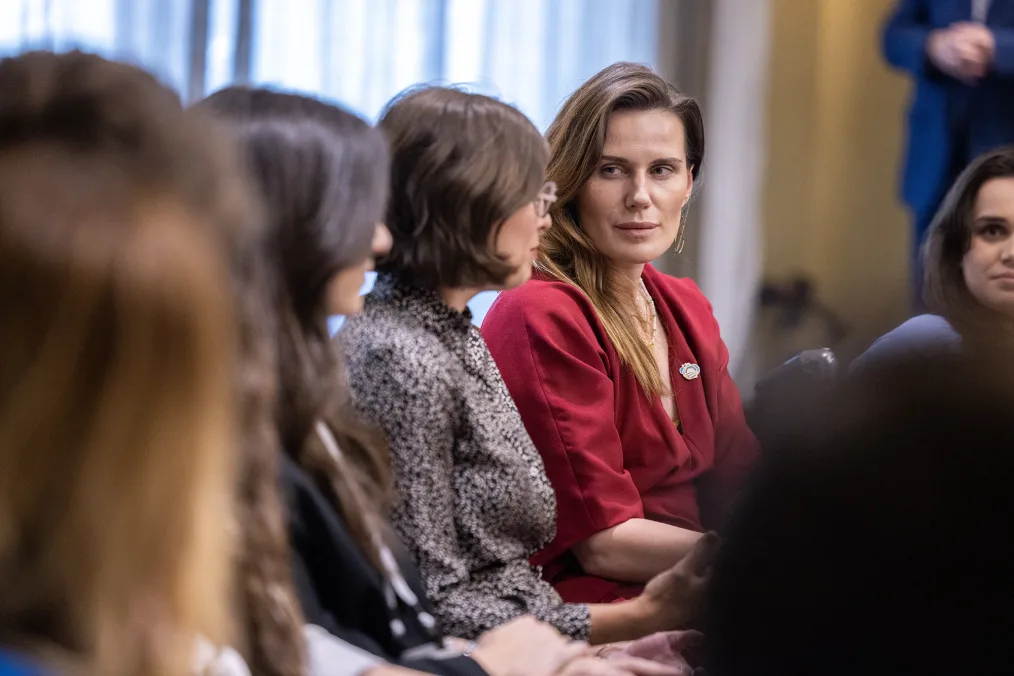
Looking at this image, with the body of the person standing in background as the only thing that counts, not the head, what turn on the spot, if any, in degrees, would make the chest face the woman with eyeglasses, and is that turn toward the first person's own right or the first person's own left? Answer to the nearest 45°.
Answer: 0° — they already face them

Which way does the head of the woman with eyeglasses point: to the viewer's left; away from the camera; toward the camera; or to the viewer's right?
to the viewer's right

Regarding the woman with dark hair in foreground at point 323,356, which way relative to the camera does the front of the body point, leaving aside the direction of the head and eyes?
to the viewer's right

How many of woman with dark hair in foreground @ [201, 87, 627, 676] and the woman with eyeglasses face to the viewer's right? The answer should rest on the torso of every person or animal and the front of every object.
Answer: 2

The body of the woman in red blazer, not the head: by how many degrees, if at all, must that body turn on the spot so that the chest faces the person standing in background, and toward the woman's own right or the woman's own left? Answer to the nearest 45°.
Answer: approximately 90° to the woman's own left

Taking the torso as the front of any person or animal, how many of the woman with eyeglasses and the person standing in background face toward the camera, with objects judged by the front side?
1

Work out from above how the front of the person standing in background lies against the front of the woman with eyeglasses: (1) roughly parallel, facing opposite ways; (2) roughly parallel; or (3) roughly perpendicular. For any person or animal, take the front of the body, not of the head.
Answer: roughly perpendicular

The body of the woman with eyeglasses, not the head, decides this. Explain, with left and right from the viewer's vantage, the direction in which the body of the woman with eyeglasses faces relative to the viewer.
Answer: facing to the right of the viewer

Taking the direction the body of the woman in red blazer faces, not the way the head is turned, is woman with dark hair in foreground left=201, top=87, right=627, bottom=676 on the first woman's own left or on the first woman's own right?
on the first woman's own right

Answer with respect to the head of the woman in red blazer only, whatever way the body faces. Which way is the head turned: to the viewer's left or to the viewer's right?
to the viewer's left
